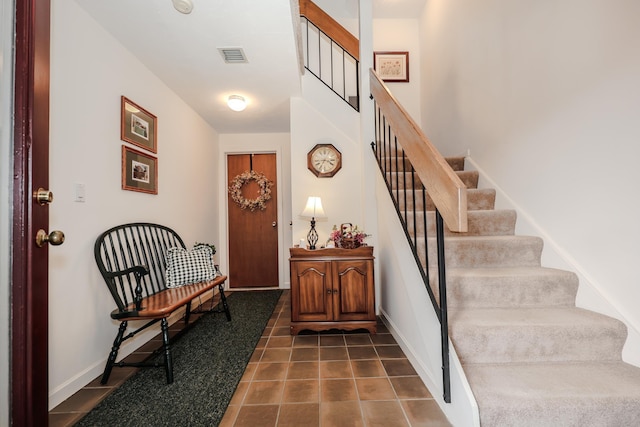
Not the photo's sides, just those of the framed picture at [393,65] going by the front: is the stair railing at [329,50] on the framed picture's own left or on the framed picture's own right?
on the framed picture's own right

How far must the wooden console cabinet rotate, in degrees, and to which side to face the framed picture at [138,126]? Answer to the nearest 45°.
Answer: approximately 90° to its right

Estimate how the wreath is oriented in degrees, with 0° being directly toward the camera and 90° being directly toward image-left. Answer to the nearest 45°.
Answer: approximately 0°

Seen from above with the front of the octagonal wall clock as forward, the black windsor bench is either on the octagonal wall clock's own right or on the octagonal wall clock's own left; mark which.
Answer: on the octagonal wall clock's own right

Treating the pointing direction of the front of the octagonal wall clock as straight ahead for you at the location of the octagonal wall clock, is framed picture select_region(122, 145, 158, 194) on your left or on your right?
on your right
